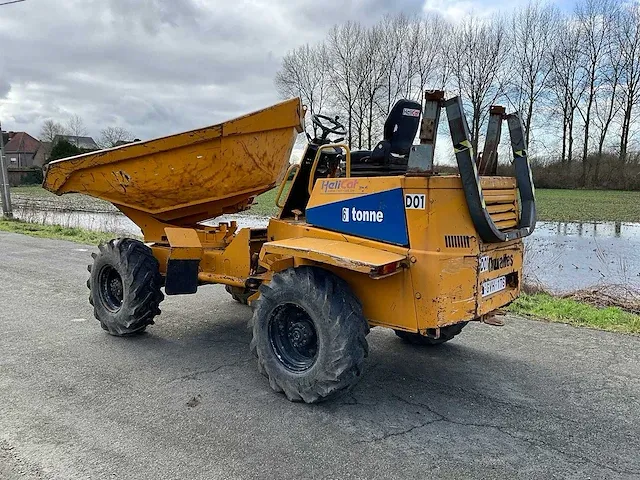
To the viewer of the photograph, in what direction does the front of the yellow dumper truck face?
facing away from the viewer and to the left of the viewer
